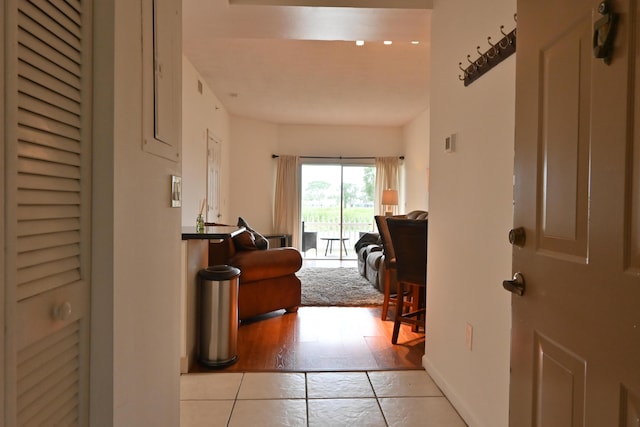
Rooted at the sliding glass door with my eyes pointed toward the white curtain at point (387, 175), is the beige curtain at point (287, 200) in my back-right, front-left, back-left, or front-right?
back-right

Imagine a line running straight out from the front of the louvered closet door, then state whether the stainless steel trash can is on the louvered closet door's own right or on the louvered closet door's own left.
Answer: on the louvered closet door's own left

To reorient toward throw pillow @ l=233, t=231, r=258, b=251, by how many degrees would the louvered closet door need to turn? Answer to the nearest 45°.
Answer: approximately 90° to its left

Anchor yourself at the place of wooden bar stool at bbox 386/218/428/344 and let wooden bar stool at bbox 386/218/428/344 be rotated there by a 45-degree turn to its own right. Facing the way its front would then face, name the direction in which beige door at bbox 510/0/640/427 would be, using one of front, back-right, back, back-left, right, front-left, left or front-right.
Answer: right

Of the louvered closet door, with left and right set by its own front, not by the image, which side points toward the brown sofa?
left

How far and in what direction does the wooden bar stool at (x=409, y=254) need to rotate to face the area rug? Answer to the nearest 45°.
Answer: approximately 90° to its left

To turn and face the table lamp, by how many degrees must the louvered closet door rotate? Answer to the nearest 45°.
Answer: approximately 90° to its left

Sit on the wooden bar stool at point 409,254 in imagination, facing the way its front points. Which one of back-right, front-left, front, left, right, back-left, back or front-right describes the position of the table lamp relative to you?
front-left

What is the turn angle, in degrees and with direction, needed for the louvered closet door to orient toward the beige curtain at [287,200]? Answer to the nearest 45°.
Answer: approximately 90° to its left

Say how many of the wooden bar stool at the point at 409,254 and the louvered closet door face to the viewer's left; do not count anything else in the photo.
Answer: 0

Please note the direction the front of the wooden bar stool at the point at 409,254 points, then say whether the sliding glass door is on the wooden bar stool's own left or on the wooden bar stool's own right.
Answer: on the wooden bar stool's own left

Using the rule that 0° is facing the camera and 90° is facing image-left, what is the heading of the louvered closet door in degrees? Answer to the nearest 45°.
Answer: approximately 315°

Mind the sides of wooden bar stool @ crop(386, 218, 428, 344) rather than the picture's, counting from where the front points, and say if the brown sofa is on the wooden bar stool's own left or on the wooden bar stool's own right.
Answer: on the wooden bar stool's own left

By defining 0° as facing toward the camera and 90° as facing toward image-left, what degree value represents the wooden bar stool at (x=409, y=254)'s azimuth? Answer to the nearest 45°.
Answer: approximately 225°

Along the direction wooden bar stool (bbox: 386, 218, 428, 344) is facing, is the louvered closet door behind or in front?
behind
